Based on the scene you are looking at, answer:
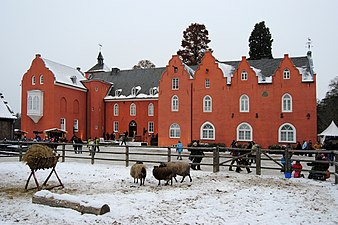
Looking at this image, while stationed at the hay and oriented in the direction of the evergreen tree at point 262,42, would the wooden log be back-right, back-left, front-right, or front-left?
back-right

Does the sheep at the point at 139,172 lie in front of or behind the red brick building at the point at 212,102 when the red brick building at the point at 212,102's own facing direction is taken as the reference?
in front

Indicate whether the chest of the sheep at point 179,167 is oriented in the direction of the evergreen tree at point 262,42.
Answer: no

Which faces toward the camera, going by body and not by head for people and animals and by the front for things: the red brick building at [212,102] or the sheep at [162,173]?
the red brick building

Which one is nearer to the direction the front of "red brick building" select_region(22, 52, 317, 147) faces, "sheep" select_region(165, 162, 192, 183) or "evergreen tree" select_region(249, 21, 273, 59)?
the sheep

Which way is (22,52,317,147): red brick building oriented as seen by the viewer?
toward the camera

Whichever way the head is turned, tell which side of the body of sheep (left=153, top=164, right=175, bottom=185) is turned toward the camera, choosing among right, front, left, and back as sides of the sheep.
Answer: left

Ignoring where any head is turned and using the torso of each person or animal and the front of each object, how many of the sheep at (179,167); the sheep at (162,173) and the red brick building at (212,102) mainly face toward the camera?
1

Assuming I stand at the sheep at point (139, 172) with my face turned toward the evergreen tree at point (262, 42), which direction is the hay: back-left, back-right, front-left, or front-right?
back-left

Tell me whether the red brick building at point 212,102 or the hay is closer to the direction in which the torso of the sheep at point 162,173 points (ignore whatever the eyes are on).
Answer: the hay
